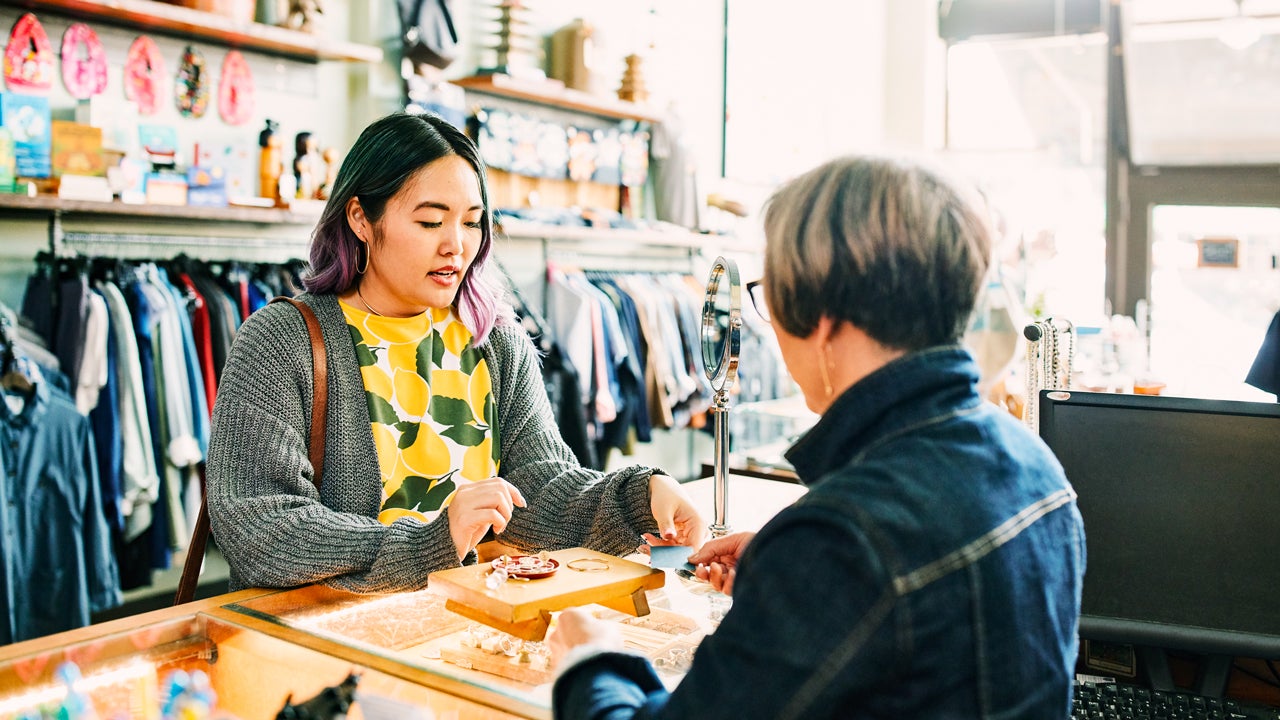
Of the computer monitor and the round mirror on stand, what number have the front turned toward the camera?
1

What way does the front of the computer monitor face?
toward the camera

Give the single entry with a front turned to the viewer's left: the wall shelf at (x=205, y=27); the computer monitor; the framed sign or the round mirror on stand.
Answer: the round mirror on stand

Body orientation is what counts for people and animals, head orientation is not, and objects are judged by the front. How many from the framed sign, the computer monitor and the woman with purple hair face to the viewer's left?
0

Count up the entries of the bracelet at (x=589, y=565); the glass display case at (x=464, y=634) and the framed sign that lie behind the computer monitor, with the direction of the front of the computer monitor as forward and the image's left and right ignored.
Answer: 1

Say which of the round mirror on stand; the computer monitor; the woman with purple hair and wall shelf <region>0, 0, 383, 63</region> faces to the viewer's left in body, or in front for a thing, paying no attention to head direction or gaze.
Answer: the round mirror on stand

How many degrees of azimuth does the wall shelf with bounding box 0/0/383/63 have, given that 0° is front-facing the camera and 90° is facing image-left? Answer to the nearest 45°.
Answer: approximately 315°

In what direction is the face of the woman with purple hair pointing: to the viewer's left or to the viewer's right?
to the viewer's right

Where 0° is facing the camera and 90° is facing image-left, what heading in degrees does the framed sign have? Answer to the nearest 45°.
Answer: approximately 0°

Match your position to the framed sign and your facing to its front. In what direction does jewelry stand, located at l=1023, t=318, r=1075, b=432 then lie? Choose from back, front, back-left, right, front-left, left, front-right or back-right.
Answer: front
